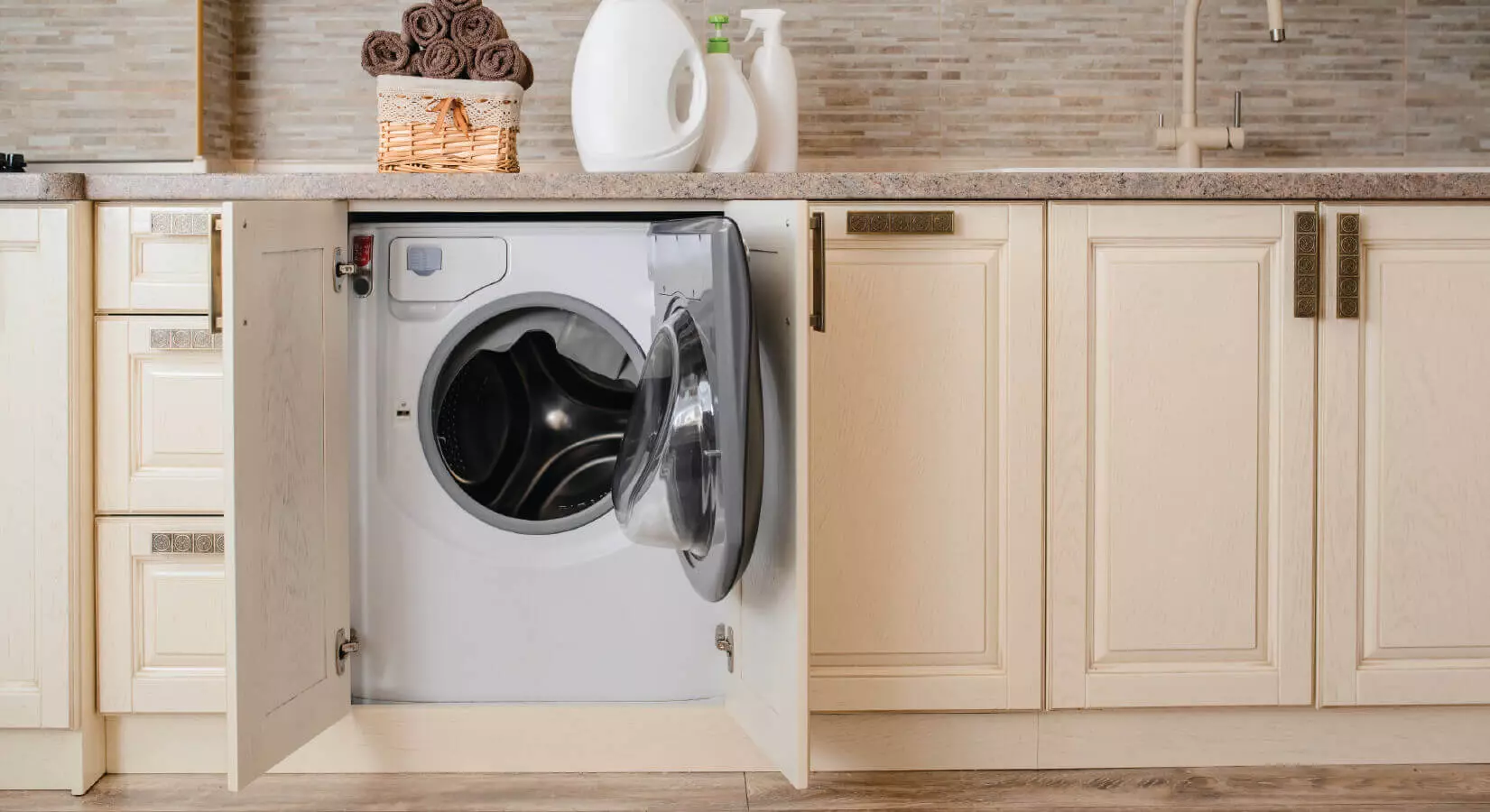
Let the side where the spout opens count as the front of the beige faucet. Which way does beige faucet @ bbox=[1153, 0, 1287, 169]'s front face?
to the viewer's right

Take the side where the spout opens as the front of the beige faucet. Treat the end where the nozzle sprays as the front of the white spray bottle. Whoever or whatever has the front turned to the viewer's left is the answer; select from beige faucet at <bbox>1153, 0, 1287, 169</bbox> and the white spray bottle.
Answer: the white spray bottle

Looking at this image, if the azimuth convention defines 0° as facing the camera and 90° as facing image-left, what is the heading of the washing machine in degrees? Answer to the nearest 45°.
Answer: approximately 0°

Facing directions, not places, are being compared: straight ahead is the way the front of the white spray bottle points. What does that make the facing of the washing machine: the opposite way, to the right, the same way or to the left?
to the left

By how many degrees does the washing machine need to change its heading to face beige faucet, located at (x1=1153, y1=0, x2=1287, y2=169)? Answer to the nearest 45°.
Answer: approximately 90° to its left

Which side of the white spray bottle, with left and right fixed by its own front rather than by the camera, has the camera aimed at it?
left

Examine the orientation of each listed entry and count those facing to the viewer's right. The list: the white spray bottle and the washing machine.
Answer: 0

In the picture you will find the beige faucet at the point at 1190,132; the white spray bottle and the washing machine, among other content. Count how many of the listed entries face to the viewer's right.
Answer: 1

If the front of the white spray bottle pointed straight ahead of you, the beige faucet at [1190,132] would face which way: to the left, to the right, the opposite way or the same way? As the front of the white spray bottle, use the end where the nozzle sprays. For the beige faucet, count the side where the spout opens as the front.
the opposite way
